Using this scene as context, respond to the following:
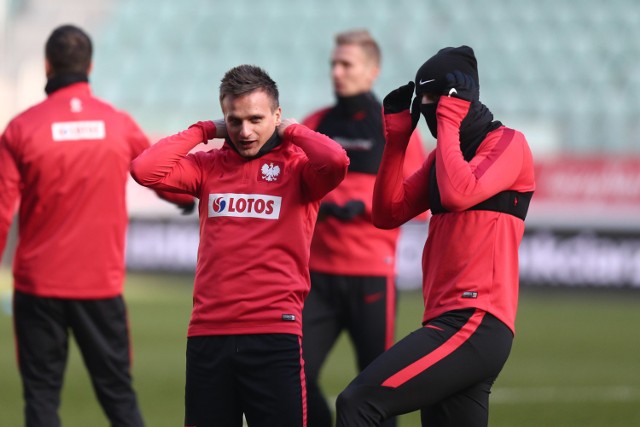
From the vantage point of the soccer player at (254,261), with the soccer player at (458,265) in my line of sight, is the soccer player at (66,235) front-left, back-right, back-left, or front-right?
back-left

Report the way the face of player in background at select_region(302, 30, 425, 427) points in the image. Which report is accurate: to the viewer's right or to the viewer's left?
to the viewer's left

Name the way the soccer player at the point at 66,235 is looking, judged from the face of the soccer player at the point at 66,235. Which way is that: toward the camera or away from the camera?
away from the camera

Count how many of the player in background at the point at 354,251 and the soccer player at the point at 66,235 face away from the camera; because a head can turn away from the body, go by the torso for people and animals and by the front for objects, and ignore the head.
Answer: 1

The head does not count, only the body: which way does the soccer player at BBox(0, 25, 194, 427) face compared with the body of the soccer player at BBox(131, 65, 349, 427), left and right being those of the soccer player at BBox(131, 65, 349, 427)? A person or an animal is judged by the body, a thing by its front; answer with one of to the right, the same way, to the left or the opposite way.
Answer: the opposite way

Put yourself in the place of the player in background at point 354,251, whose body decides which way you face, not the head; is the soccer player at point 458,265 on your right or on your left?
on your left

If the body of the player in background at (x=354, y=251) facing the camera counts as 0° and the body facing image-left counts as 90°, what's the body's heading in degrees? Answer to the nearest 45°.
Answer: approximately 45°

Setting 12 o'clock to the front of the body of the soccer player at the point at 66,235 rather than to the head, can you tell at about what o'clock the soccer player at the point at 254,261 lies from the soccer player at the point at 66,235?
the soccer player at the point at 254,261 is roughly at 5 o'clock from the soccer player at the point at 66,235.

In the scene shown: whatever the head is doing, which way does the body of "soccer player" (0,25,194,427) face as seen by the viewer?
away from the camera

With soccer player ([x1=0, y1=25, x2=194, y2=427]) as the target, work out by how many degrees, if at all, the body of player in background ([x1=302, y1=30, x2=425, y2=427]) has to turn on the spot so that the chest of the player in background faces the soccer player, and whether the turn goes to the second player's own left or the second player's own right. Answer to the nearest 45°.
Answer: approximately 45° to the second player's own right

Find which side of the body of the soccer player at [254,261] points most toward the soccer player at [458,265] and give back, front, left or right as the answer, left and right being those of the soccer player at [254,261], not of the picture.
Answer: left

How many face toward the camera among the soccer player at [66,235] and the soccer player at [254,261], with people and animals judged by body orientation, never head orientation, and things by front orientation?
1
